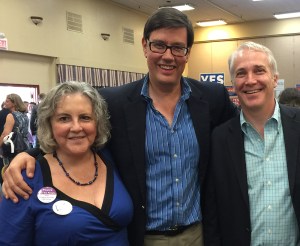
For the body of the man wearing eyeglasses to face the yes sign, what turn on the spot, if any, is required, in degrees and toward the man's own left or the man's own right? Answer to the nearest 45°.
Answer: approximately 180°

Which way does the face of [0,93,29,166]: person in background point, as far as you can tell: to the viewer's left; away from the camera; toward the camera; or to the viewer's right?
to the viewer's left

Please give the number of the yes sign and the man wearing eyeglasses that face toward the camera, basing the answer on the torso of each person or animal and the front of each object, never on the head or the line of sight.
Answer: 2

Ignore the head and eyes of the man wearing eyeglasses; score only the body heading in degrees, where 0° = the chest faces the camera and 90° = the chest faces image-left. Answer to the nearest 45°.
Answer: approximately 0°

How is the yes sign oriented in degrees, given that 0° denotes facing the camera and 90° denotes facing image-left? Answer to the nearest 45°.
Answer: approximately 0°

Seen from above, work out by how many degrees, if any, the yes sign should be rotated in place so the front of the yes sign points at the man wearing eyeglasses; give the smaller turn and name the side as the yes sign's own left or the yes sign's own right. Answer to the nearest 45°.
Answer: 0° — it already faces them

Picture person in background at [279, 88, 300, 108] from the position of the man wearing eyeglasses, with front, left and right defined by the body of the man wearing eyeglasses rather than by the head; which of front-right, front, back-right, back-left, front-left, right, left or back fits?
back-left

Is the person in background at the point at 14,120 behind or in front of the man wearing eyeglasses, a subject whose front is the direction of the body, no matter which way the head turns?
behind

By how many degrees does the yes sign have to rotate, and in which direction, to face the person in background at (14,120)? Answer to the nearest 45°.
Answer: approximately 90° to its right
